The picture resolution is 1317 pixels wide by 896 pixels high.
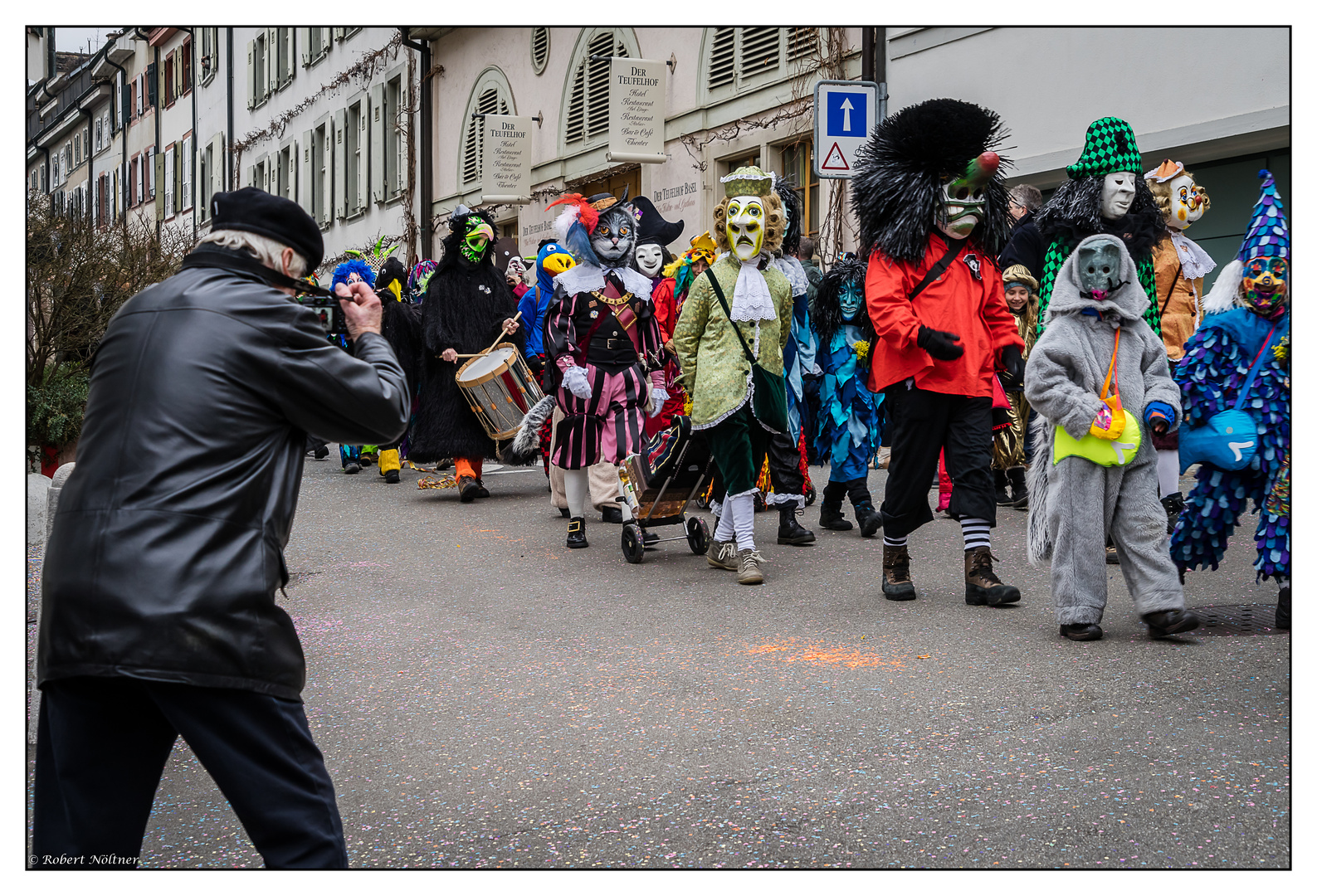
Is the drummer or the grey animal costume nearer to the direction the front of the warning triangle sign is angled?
the grey animal costume

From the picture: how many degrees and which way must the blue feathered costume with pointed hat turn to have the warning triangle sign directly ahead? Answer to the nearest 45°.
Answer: approximately 135° to its right

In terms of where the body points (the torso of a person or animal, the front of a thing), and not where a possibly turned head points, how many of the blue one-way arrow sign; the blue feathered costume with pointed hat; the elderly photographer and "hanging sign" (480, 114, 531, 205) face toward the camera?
3

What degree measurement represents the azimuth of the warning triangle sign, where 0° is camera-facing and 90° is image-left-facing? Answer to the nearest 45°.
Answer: approximately 0°

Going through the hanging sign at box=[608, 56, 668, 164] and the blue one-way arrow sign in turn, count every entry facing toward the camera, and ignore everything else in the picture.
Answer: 2

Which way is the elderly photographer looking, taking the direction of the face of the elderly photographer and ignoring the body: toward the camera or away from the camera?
away from the camera

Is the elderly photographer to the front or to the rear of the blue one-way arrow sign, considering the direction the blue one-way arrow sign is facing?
to the front

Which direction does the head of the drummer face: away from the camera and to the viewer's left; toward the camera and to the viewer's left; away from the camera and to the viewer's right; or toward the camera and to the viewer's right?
toward the camera and to the viewer's right
